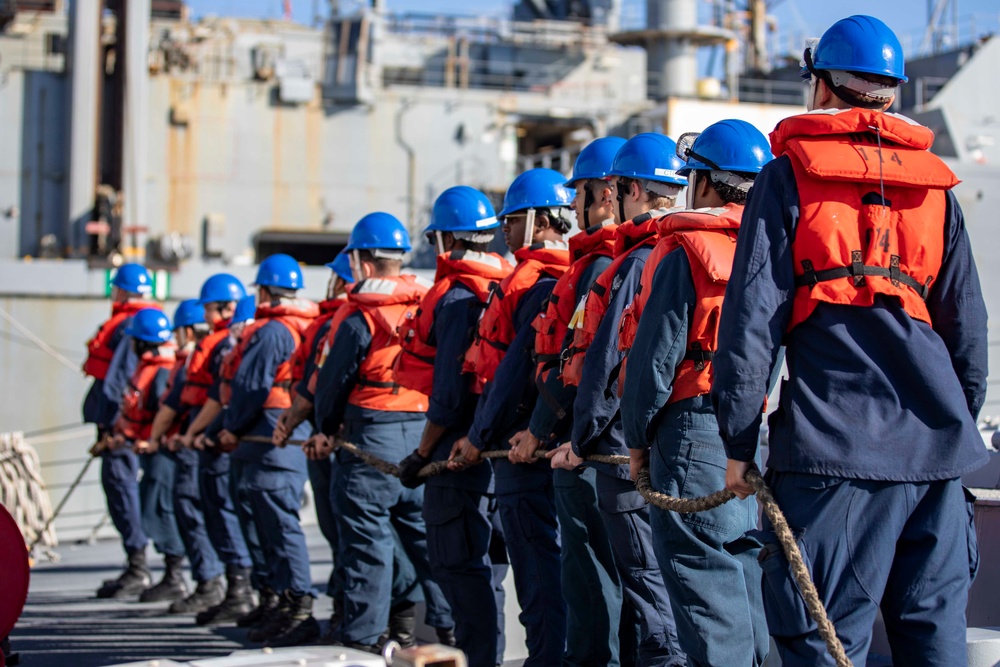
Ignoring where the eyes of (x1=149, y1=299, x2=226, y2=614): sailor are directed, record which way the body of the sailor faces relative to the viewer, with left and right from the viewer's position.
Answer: facing to the left of the viewer

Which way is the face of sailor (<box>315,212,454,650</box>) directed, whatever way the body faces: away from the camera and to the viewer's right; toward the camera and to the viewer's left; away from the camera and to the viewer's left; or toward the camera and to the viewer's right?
away from the camera and to the viewer's left

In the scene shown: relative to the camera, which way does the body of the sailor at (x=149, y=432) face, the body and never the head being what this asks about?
to the viewer's left

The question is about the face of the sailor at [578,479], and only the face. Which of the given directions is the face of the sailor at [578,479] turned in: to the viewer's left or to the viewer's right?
to the viewer's left

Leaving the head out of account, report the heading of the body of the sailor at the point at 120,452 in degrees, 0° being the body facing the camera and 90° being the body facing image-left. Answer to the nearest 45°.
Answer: approximately 90°

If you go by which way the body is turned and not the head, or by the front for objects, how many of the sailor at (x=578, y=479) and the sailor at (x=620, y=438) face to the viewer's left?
2

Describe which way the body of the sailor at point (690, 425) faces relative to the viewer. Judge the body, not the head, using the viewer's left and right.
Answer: facing away from the viewer and to the left of the viewer
